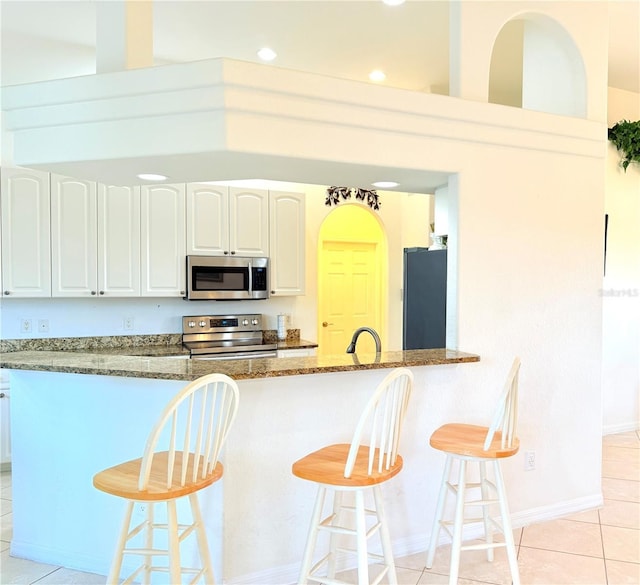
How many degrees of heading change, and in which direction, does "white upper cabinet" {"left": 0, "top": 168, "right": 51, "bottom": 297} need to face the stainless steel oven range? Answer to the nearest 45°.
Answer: approximately 90° to its left

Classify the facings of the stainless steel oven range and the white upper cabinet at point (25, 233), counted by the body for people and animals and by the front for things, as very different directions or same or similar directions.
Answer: same or similar directions

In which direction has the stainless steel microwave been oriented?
toward the camera

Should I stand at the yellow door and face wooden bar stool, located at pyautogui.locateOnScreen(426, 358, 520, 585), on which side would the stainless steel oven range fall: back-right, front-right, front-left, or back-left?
front-right

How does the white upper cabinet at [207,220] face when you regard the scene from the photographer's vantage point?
facing the viewer

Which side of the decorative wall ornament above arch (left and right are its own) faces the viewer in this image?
front

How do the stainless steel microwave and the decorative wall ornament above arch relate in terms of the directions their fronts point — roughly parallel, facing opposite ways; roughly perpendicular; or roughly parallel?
roughly parallel

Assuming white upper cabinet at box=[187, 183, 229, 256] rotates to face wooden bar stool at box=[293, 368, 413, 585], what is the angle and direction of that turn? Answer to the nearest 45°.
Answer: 0° — it already faces it

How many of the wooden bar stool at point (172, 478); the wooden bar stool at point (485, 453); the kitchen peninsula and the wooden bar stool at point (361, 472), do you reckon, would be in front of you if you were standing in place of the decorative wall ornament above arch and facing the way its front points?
4

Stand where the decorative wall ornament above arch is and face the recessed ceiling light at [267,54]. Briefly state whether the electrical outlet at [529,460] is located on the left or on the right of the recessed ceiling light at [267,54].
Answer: left

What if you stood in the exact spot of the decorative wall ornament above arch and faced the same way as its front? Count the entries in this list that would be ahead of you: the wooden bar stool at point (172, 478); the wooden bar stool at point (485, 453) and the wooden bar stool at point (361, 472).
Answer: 3

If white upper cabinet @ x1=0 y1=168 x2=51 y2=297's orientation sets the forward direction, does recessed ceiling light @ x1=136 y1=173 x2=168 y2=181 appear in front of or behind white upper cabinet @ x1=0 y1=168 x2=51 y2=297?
in front
